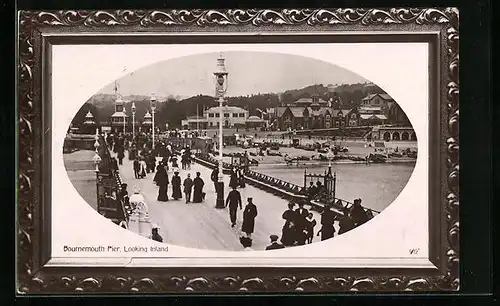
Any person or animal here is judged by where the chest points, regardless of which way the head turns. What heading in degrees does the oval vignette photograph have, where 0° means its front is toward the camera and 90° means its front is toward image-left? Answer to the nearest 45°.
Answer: approximately 0°
